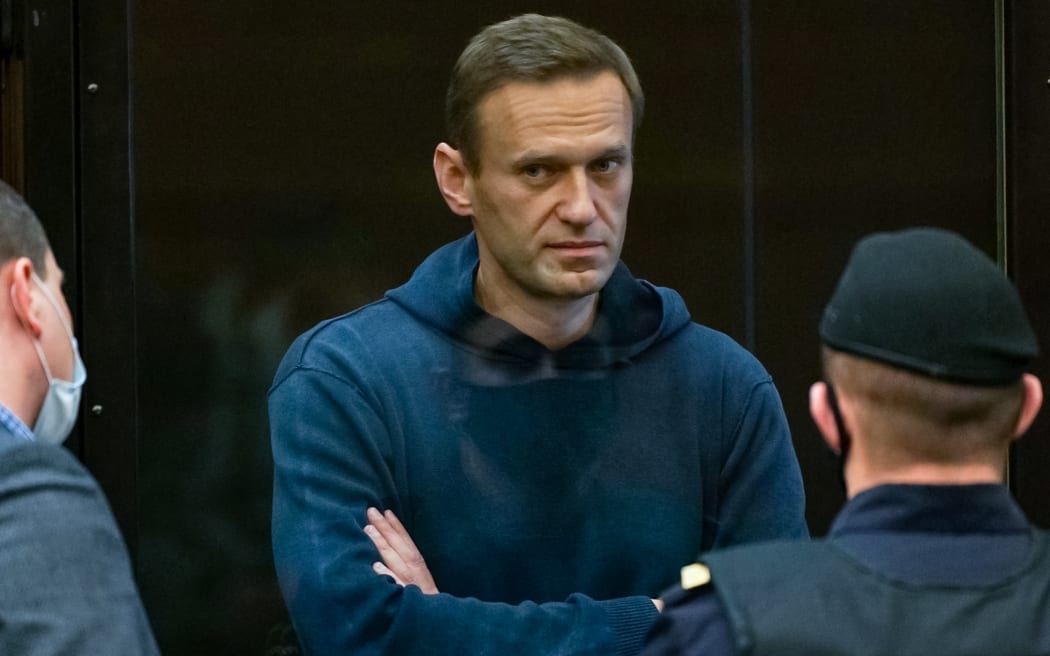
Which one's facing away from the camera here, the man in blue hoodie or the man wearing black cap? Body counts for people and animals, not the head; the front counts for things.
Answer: the man wearing black cap

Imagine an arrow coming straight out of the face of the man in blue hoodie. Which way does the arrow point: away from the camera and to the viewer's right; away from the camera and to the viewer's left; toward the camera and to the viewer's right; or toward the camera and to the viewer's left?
toward the camera and to the viewer's right

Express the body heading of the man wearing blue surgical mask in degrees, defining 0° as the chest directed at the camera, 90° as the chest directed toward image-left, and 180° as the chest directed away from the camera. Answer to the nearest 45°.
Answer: approximately 225°

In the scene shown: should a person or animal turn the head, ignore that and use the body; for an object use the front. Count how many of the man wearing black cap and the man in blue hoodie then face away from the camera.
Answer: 1

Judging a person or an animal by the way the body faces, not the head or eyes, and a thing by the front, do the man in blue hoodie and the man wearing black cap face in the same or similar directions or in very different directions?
very different directions

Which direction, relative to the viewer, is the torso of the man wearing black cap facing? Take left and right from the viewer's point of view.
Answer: facing away from the viewer

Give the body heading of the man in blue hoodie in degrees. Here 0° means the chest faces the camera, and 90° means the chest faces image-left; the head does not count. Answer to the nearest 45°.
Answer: approximately 0°
